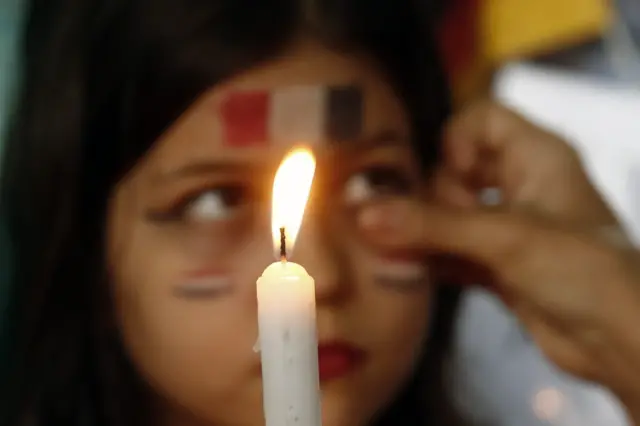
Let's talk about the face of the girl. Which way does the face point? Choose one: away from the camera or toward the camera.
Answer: toward the camera
